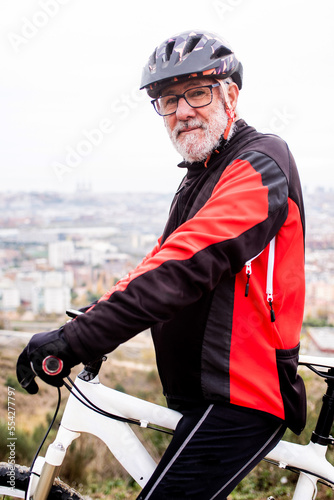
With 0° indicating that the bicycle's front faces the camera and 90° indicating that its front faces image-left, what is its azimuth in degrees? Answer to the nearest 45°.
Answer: approximately 90°

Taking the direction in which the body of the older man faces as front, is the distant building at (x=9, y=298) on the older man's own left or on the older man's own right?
on the older man's own right

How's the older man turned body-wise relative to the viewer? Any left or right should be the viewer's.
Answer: facing to the left of the viewer
